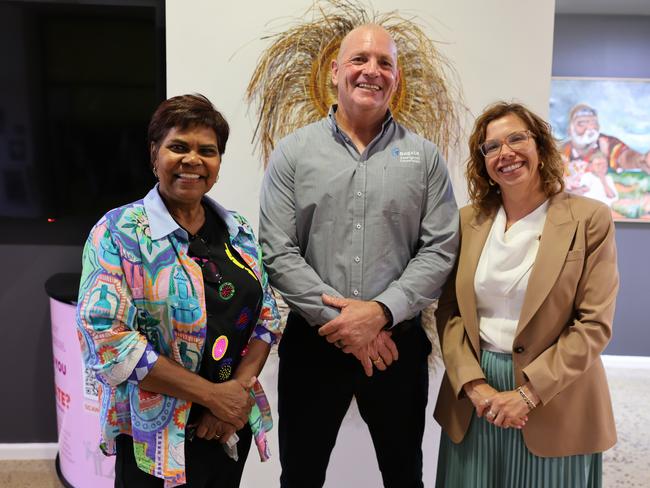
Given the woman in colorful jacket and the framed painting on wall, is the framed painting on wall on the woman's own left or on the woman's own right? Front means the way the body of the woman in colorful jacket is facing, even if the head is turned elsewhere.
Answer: on the woman's own left

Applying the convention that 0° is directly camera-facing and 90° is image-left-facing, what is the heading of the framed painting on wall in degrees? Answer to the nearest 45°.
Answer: approximately 0°

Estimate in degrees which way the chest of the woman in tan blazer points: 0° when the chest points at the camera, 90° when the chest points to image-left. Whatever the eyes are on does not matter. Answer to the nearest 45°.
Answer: approximately 45°

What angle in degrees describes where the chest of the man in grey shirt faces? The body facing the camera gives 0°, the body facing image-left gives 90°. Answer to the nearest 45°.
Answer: approximately 0°
